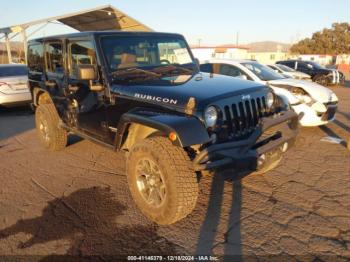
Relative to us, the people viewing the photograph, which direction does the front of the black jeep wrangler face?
facing the viewer and to the right of the viewer

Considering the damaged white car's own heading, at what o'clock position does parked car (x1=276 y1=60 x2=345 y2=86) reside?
The parked car is roughly at 8 o'clock from the damaged white car.

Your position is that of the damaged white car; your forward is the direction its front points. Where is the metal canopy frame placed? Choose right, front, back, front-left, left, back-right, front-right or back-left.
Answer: back

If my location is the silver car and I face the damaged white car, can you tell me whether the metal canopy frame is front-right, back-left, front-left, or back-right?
back-left

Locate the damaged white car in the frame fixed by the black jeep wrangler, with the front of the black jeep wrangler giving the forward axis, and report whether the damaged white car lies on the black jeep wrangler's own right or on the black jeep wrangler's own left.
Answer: on the black jeep wrangler's own left

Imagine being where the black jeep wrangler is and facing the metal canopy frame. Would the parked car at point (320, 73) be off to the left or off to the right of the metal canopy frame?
right

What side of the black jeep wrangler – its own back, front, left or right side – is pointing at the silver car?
back

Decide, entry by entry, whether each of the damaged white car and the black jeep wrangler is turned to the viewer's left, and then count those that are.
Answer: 0

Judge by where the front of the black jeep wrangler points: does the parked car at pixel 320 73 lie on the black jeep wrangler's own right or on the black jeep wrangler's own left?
on the black jeep wrangler's own left

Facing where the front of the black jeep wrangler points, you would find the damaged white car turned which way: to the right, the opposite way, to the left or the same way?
the same way
